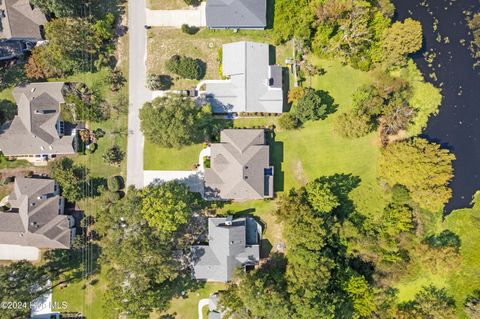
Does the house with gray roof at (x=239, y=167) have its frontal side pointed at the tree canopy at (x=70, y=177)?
yes

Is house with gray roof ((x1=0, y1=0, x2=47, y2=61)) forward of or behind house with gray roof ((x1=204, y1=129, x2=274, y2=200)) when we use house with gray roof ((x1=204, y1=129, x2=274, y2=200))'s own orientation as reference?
forward

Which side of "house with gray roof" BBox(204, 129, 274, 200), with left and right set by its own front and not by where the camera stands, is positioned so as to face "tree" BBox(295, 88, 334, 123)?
back

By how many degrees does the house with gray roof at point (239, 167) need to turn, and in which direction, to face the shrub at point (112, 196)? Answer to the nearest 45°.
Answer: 0° — it already faces it

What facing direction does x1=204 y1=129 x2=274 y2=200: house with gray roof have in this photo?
to the viewer's left

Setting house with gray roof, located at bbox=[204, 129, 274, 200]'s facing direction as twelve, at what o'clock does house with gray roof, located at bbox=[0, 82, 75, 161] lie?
house with gray roof, located at bbox=[0, 82, 75, 161] is roughly at 12 o'clock from house with gray roof, located at bbox=[204, 129, 274, 200].

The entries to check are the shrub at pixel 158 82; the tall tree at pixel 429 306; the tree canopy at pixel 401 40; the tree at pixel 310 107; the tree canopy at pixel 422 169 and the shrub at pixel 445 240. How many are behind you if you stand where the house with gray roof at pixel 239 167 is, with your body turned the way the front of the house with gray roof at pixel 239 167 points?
5

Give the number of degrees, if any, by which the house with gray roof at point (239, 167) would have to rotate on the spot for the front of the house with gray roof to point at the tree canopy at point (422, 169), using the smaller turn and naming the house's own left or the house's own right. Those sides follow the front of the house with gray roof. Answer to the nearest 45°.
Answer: approximately 180°

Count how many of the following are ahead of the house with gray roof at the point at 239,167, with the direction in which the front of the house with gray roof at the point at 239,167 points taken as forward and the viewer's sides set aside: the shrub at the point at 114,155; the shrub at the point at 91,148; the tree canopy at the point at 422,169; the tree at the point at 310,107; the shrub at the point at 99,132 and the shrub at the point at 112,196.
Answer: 4

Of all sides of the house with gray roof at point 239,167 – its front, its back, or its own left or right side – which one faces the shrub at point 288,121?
back

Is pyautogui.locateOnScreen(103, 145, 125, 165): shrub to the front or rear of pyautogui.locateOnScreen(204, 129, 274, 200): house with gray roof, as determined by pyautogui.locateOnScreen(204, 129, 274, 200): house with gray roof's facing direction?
to the front
